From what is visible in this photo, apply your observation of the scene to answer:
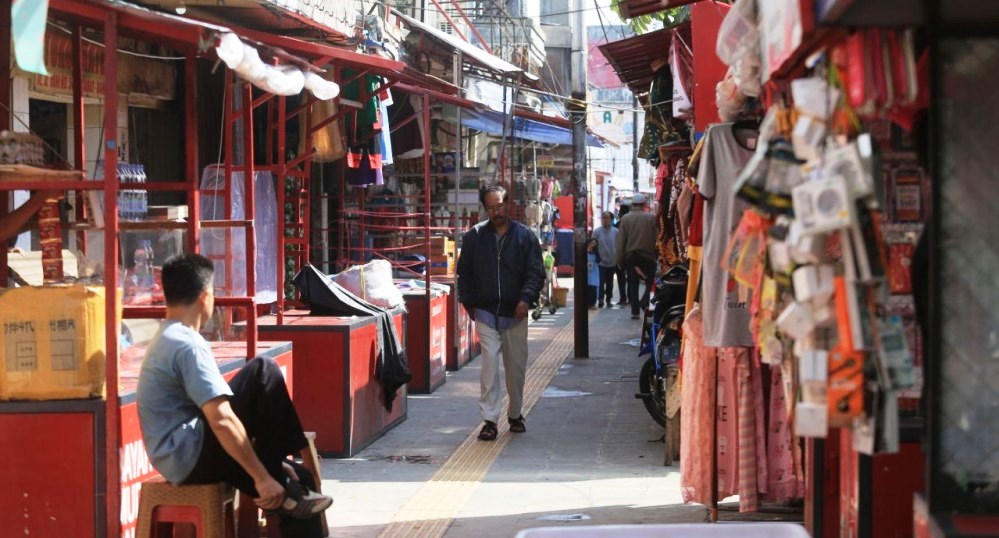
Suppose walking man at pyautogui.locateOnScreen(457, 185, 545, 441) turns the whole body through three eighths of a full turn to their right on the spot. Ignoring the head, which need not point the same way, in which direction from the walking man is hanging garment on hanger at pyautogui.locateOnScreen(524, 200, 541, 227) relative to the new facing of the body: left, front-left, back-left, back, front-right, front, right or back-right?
front-right

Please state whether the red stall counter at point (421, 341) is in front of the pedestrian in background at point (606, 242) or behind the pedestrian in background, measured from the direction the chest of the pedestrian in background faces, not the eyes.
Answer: in front

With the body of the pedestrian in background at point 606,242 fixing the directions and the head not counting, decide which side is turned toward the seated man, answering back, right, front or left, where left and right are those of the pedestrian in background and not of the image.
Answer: front

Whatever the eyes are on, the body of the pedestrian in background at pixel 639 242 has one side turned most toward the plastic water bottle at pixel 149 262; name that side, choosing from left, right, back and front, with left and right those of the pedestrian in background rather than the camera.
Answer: back

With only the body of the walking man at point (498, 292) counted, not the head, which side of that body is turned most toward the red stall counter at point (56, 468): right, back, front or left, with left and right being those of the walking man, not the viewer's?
front

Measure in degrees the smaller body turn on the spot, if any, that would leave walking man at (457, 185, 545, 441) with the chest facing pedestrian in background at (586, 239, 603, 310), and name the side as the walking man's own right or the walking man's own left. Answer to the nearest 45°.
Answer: approximately 180°

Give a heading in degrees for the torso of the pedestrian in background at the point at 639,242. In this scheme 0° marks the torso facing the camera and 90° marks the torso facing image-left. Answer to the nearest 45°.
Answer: approximately 180°

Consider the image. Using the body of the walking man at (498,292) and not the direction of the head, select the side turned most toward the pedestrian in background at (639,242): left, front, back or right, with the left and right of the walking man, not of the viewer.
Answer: back

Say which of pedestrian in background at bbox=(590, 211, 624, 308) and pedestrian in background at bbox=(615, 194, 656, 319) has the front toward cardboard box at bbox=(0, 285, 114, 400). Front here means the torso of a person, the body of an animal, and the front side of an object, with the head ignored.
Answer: pedestrian in background at bbox=(590, 211, 624, 308)
